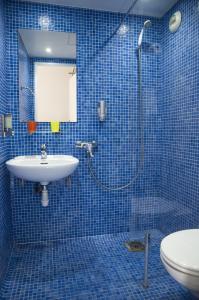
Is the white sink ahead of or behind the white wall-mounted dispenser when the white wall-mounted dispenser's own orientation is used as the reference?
ahead

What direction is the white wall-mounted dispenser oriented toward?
toward the camera

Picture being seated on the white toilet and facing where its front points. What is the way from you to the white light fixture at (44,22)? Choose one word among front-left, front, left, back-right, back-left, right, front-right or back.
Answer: front-right

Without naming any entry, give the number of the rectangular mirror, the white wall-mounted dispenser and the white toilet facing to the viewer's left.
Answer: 1

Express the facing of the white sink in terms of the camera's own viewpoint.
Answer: facing the viewer

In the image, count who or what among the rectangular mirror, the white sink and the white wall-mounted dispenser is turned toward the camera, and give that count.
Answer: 3

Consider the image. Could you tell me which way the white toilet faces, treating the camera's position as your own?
facing to the left of the viewer

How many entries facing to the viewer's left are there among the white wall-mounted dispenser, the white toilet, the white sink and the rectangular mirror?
1

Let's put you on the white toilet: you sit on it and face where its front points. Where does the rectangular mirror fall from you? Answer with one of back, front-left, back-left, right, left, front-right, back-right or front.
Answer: front-right

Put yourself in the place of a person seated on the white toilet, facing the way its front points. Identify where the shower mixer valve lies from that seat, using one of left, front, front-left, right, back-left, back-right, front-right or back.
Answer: front-right
